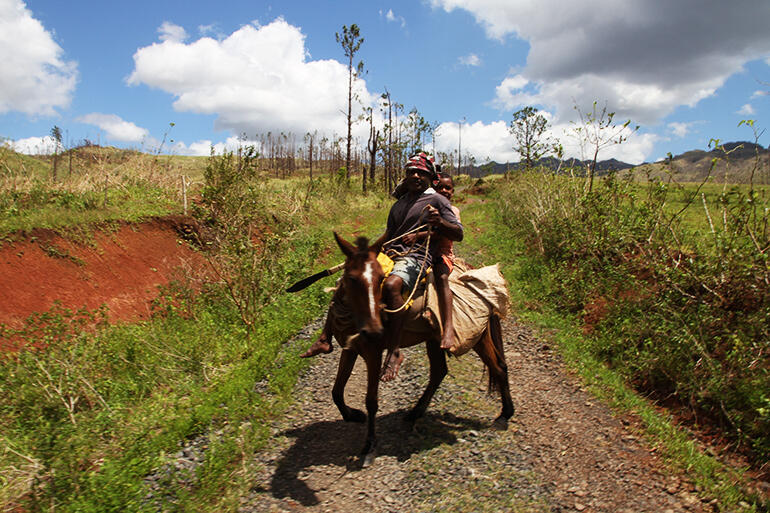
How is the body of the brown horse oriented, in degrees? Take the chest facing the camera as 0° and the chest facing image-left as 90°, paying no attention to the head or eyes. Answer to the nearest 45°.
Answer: approximately 45°

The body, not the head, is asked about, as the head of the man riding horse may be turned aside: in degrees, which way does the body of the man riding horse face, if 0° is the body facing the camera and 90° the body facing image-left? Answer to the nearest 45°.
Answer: approximately 45°
